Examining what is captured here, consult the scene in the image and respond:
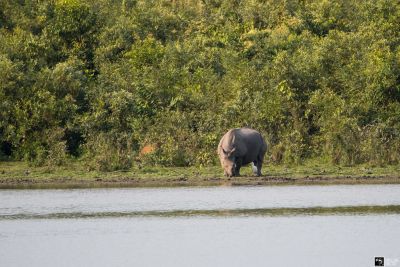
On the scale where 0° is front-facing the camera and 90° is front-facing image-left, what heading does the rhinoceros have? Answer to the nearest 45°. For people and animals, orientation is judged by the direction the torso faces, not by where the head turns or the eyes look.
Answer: approximately 45°
